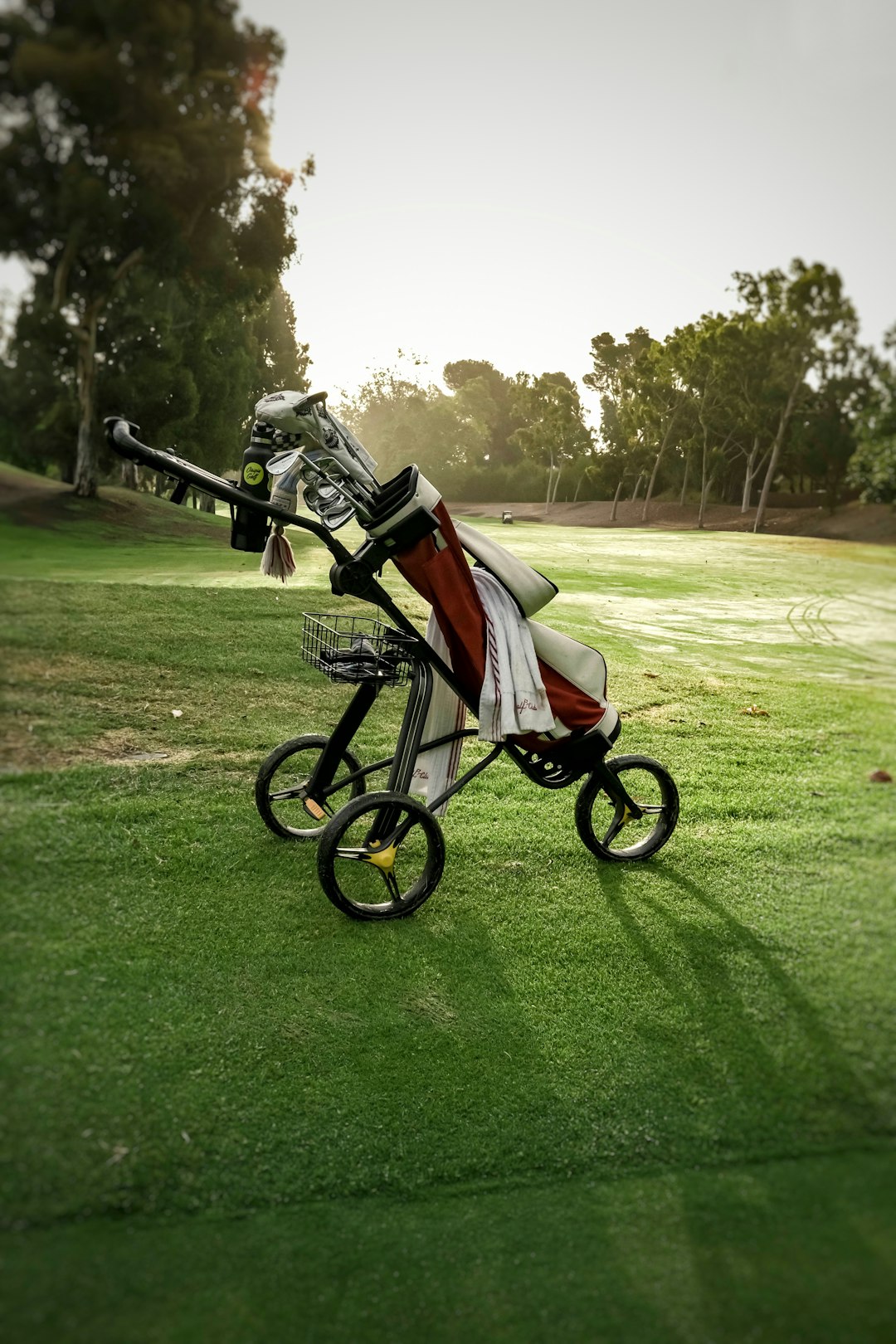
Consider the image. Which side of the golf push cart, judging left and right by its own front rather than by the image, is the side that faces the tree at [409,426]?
left

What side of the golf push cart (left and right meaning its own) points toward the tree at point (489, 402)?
left

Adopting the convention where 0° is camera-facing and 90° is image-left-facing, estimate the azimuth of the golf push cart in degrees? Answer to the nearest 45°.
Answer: approximately 270°
